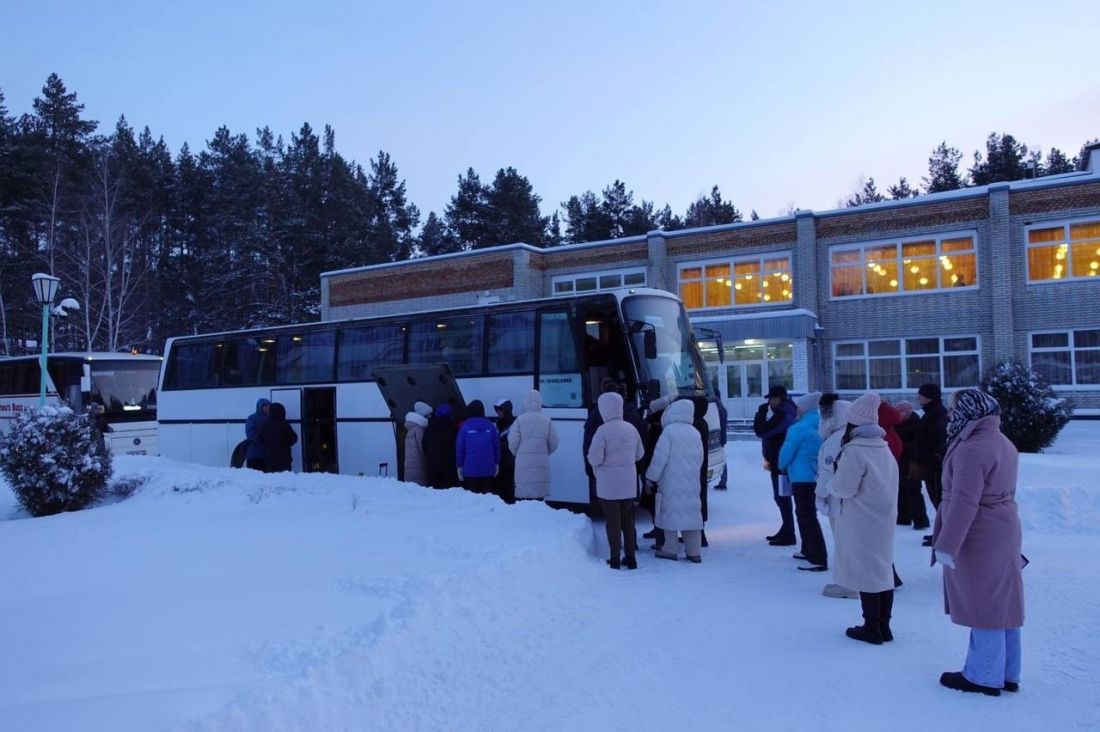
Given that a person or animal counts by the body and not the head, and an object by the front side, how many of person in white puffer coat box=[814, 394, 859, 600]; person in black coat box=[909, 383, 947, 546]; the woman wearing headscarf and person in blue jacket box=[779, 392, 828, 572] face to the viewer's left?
4

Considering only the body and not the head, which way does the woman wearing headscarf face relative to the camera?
to the viewer's left

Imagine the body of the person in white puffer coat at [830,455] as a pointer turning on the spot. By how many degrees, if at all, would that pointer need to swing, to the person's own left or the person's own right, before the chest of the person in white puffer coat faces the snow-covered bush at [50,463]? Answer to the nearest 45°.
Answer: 0° — they already face it

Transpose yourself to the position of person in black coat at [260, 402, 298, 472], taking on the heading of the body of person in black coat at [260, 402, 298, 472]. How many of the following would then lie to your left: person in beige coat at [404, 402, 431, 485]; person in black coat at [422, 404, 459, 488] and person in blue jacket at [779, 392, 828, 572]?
0

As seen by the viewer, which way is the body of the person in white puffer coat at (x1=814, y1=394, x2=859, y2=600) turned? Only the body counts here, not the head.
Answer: to the viewer's left

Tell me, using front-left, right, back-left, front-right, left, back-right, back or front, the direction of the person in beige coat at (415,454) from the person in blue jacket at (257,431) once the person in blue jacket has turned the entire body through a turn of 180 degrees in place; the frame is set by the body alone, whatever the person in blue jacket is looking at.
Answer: back-left

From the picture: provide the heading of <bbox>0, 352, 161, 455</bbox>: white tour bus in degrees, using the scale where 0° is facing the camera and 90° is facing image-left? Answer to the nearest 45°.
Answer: approximately 315°

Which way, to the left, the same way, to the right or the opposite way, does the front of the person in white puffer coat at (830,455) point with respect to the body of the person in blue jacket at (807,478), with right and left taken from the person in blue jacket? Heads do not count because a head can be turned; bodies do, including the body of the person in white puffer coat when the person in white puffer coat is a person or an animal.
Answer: the same way

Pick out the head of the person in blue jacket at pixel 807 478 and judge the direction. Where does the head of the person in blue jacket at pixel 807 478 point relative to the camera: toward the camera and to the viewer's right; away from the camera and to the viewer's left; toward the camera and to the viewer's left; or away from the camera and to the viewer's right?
away from the camera and to the viewer's left

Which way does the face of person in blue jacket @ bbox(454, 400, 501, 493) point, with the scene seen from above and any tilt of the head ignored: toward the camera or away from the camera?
away from the camera

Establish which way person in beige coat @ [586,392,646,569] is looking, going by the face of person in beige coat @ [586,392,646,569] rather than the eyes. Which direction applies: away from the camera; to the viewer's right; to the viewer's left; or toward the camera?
away from the camera

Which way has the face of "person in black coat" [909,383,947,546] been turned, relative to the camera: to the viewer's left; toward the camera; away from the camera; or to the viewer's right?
to the viewer's left

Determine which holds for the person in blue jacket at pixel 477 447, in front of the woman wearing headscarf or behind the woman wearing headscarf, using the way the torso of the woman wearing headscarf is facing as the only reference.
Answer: in front

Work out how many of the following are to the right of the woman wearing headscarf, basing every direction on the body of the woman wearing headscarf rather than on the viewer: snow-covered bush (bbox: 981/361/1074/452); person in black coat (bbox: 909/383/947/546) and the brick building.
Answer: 3

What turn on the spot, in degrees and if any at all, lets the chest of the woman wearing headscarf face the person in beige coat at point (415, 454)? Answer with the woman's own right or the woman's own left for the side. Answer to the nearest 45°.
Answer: approximately 45° to the woman's own right

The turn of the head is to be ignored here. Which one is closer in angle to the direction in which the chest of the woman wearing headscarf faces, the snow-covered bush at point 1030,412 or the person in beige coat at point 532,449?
the person in beige coat

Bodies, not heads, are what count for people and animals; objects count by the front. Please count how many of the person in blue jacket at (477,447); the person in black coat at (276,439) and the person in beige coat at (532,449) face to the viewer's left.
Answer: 0

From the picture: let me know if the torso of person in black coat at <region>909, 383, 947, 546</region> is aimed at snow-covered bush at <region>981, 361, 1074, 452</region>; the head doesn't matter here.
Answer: no

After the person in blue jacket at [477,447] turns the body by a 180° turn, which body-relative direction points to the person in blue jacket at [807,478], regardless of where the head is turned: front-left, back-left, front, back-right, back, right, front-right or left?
front-left

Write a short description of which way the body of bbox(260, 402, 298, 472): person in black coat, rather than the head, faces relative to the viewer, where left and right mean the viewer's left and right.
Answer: facing away from the viewer
